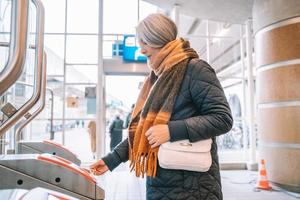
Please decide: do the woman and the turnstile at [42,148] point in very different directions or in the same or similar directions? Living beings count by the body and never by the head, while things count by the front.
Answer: very different directions

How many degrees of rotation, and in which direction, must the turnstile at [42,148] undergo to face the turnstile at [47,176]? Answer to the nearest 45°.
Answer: approximately 90° to its right

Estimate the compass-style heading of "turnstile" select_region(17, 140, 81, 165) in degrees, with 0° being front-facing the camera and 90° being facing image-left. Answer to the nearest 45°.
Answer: approximately 270°

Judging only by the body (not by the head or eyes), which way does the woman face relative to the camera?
to the viewer's left

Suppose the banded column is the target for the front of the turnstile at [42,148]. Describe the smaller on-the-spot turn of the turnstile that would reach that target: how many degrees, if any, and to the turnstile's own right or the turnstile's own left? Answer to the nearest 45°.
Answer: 0° — it already faces it

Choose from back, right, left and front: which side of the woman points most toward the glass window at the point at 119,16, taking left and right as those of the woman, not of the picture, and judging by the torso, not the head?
right

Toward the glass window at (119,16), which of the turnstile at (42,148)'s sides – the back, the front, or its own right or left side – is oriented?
left

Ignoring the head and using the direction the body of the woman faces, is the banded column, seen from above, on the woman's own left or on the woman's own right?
on the woman's own right

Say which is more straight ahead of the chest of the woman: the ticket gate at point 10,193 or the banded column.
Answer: the ticket gate

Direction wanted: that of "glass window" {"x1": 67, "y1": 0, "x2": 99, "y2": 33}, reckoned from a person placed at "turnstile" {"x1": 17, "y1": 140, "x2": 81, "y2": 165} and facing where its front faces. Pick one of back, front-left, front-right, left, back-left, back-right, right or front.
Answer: left
